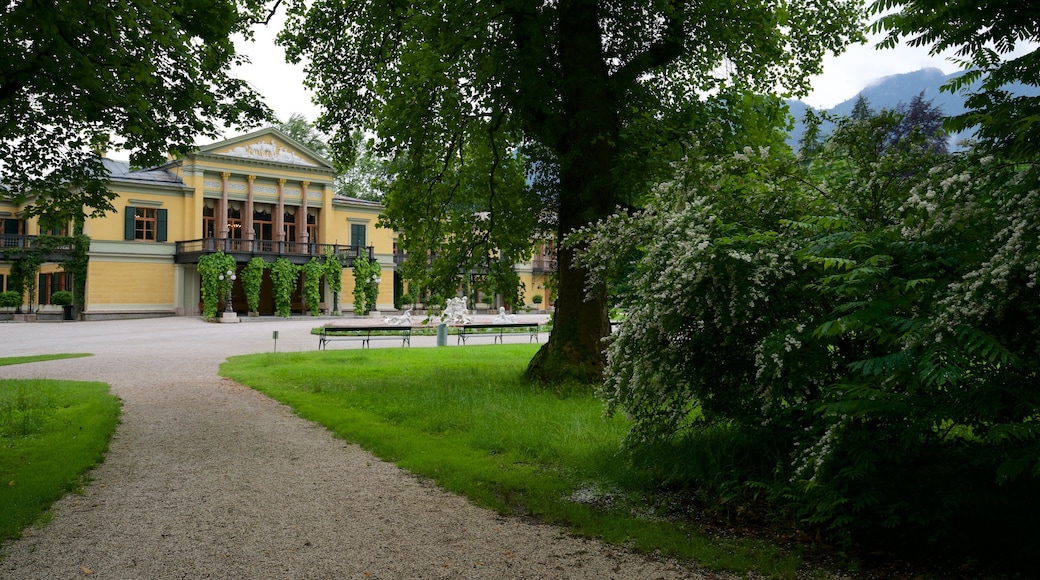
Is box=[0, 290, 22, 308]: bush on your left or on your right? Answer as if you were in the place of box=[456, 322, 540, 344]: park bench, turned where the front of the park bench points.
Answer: on your left

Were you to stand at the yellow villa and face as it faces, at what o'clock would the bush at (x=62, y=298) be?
The bush is roughly at 4 o'clock from the yellow villa.

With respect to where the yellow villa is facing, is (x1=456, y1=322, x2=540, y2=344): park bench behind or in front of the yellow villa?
in front

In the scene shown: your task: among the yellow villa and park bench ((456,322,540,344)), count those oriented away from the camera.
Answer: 1

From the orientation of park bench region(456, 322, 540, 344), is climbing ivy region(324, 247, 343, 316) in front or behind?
in front

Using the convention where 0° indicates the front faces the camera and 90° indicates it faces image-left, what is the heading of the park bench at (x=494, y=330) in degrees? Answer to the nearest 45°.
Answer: approximately 180°

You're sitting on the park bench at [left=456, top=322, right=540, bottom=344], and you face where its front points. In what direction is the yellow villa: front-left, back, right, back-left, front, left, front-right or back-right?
front-left

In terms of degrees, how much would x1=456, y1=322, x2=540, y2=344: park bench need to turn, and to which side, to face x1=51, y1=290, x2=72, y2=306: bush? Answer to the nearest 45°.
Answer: approximately 45° to its left

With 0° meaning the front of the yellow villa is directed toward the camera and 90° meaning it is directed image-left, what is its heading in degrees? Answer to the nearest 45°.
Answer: approximately 315°
